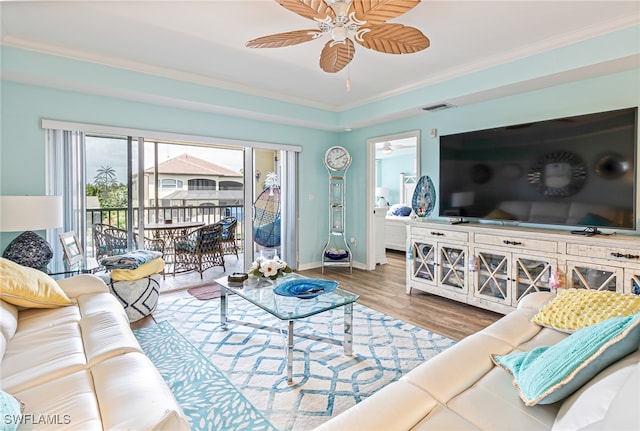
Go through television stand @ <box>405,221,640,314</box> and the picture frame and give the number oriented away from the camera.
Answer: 0

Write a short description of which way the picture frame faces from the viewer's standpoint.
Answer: facing the viewer and to the right of the viewer

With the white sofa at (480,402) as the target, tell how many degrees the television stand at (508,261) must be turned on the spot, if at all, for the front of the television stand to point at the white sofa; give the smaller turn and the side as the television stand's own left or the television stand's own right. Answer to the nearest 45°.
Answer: approximately 45° to the television stand's own left

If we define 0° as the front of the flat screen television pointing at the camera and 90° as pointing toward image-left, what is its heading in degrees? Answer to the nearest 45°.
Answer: approximately 45°

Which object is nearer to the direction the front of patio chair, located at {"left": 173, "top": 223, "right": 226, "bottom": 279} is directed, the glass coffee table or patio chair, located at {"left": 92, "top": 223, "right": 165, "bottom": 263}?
the patio chair

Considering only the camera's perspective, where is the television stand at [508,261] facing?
facing the viewer and to the left of the viewer

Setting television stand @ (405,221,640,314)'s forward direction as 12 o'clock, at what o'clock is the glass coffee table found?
The glass coffee table is roughly at 12 o'clock from the television stand.

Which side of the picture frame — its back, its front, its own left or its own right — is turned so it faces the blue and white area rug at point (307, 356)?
front

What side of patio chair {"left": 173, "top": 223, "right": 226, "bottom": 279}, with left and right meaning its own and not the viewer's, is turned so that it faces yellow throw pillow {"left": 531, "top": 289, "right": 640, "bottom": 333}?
back

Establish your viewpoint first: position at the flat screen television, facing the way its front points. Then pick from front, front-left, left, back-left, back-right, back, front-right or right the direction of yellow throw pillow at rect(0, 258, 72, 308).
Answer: front

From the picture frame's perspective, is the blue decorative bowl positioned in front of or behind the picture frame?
in front

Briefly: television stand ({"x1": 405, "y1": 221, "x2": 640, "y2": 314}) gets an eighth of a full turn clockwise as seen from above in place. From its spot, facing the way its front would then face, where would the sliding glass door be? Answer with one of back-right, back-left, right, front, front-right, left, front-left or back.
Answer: front

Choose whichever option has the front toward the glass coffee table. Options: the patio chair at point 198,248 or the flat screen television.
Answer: the flat screen television

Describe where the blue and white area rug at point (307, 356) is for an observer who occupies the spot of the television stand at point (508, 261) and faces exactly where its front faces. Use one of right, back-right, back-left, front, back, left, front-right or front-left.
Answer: front

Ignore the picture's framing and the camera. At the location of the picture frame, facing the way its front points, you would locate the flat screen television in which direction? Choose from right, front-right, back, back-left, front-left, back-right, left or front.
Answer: front
